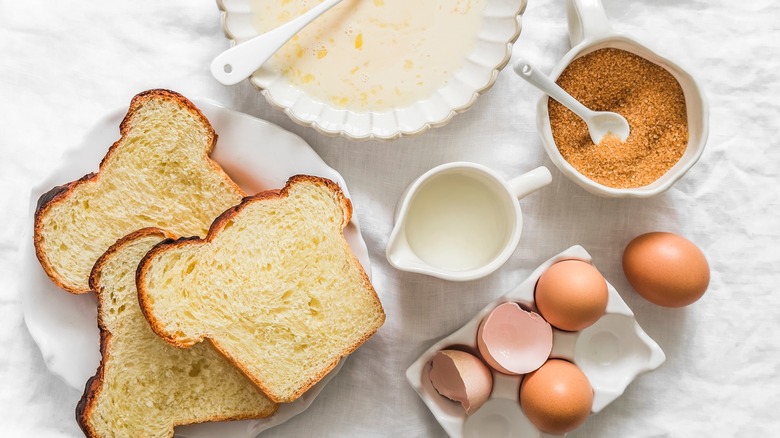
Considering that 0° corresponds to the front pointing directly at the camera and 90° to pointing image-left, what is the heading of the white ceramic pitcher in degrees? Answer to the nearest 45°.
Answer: approximately 45°

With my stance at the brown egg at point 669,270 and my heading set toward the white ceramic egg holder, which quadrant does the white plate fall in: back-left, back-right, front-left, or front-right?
front-right
